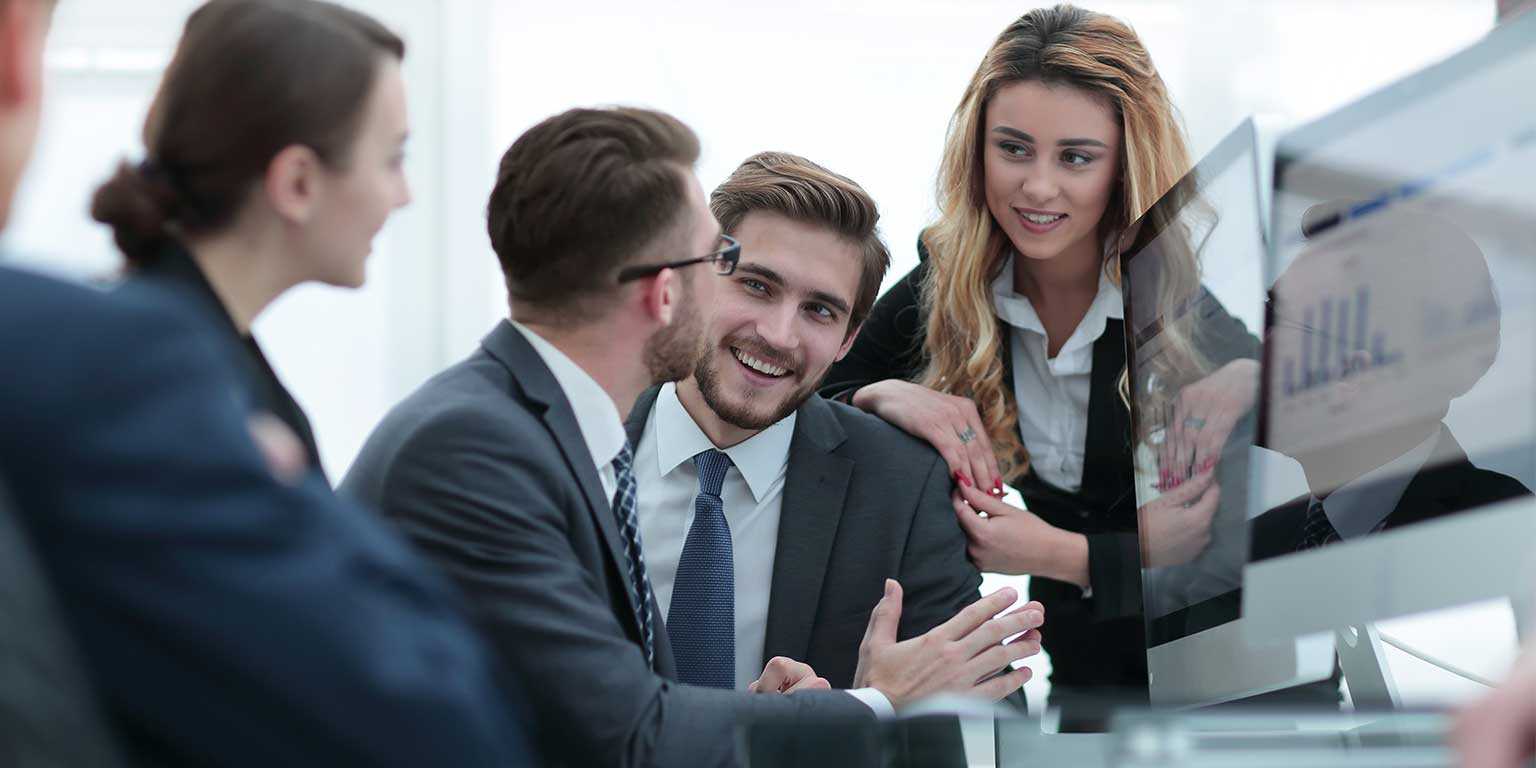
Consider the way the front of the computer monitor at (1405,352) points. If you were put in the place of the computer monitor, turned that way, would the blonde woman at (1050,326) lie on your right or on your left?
on your right

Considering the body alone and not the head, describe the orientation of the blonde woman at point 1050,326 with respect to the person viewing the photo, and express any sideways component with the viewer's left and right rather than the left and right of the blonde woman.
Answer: facing the viewer

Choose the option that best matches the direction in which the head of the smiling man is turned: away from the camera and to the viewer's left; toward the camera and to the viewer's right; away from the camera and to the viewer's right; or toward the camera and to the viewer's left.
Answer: toward the camera and to the viewer's left

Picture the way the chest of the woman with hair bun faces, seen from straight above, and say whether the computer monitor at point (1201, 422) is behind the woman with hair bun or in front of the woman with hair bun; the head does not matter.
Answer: in front

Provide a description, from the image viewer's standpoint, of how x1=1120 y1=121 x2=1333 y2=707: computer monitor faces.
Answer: facing the viewer and to the left of the viewer

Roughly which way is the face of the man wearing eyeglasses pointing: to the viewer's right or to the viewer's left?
to the viewer's right

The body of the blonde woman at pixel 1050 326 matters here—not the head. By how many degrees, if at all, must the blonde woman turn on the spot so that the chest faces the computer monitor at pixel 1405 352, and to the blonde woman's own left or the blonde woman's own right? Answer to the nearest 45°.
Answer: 0° — they already face it

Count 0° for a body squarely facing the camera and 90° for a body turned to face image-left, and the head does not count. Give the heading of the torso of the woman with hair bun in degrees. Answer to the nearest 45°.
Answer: approximately 270°

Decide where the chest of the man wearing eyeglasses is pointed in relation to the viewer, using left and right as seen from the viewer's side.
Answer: facing to the right of the viewer

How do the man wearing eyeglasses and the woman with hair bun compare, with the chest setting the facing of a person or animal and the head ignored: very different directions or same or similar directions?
same or similar directions

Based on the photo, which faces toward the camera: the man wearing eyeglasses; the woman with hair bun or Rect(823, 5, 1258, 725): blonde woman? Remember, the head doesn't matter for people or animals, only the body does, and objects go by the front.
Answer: the blonde woman

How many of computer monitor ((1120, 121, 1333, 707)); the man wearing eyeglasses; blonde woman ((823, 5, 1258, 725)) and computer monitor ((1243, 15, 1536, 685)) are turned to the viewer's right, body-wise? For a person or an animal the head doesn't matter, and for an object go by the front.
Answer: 1

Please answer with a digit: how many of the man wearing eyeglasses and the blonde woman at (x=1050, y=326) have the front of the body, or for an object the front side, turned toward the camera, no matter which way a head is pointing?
1

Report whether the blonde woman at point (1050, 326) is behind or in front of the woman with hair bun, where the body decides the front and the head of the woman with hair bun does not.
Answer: in front

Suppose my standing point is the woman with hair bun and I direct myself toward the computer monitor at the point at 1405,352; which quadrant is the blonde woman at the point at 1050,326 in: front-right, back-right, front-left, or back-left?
front-left
